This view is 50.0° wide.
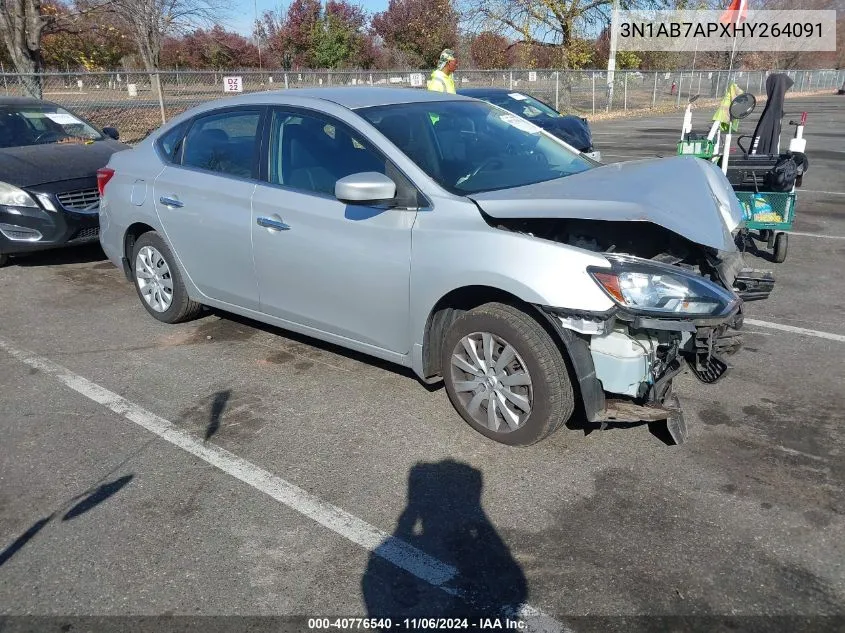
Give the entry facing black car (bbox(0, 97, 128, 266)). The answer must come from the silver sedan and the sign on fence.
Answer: the sign on fence

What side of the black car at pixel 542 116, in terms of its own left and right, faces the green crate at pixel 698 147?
front

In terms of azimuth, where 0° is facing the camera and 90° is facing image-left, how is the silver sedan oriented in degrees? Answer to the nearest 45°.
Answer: approximately 315°

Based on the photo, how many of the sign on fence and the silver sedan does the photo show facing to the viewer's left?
0

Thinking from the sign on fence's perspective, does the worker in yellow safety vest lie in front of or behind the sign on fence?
in front

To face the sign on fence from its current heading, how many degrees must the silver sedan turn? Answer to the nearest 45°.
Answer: approximately 135° to its left

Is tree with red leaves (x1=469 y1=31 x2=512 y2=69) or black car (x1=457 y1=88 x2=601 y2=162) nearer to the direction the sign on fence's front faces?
the black car

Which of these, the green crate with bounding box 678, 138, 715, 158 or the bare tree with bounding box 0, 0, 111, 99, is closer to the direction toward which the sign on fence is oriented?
the green crate

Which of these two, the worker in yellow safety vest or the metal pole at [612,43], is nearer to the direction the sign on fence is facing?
the worker in yellow safety vest

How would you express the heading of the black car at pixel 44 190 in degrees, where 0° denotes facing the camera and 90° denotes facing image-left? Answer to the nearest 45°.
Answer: approximately 315°

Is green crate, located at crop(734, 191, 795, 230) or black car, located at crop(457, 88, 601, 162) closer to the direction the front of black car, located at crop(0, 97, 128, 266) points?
the green crate
